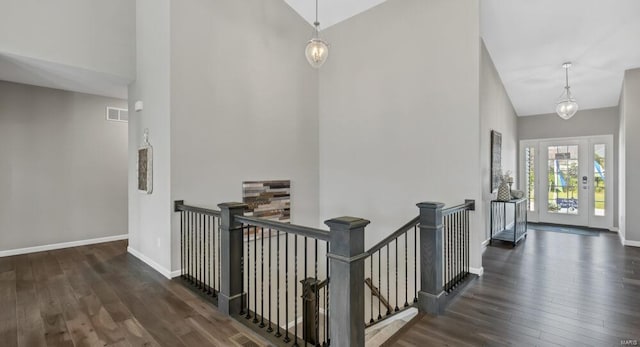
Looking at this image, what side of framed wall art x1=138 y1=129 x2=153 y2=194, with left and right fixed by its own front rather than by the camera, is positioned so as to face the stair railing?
left

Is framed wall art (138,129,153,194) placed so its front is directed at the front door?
no

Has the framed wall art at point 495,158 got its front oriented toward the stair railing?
no

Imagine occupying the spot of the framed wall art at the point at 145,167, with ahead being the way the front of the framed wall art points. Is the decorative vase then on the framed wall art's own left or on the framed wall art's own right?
on the framed wall art's own left

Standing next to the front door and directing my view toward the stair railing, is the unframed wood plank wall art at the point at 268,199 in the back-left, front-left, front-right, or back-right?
front-right

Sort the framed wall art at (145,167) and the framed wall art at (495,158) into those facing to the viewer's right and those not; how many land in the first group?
1

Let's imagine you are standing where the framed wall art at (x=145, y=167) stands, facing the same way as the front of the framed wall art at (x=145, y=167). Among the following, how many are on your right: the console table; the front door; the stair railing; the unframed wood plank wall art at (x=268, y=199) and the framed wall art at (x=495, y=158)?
0
